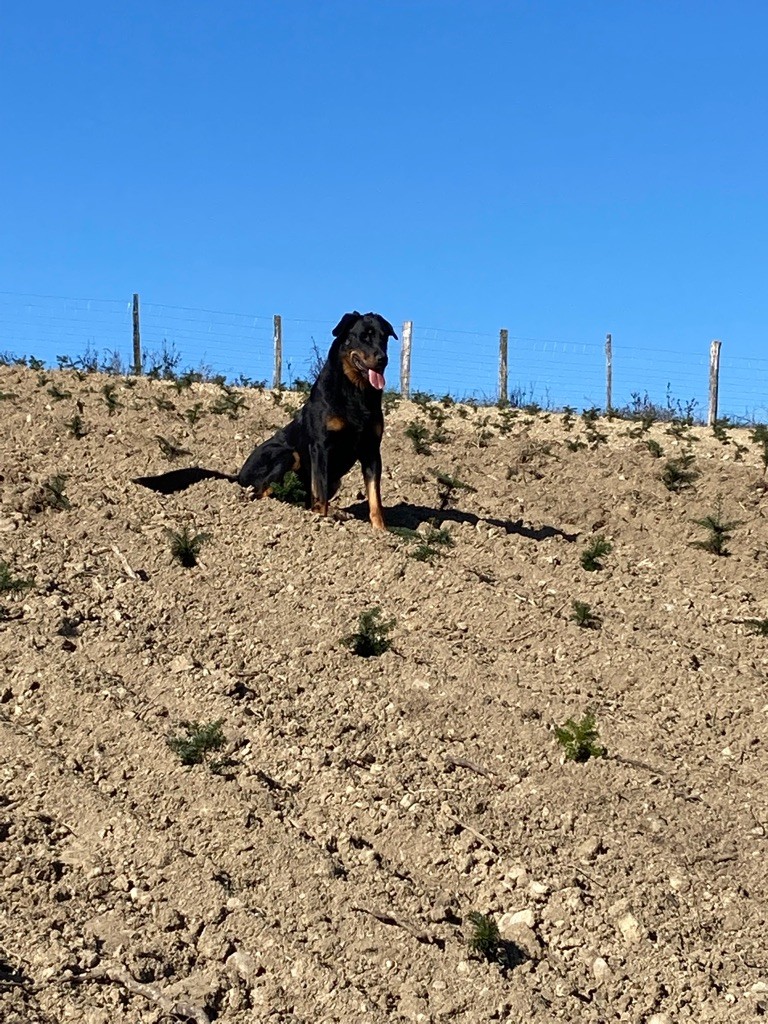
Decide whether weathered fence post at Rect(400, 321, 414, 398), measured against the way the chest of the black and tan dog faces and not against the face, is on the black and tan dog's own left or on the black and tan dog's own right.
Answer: on the black and tan dog's own left

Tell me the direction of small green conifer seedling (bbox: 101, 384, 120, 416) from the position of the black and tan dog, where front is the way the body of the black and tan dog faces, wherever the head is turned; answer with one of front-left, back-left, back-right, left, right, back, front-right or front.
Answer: back

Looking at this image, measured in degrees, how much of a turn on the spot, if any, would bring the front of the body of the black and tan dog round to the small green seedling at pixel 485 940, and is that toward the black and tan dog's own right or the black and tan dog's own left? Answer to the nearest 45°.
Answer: approximately 45° to the black and tan dog's own right

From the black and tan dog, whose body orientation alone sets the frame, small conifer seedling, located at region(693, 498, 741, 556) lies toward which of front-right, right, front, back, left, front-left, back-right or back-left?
front-left

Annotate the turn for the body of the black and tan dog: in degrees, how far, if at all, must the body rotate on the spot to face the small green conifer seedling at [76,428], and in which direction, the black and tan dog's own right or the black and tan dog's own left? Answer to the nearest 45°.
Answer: approximately 180°

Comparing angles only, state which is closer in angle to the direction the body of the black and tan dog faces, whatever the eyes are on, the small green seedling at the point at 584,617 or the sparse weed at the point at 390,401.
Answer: the small green seedling

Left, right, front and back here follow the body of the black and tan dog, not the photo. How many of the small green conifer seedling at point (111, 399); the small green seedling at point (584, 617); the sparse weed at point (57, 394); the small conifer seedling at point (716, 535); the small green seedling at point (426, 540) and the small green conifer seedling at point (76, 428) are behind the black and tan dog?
3

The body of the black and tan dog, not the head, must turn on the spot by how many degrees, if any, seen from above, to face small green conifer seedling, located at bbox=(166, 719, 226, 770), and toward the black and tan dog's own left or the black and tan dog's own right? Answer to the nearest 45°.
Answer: approximately 45° to the black and tan dog's own right

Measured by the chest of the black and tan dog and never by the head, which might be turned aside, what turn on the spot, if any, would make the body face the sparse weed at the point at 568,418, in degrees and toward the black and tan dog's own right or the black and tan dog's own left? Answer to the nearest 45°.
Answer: approximately 90° to the black and tan dog's own left

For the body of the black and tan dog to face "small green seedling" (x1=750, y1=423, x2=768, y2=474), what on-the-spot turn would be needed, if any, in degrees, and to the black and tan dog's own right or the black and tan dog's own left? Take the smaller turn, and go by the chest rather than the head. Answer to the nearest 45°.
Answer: approximately 90° to the black and tan dog's own left

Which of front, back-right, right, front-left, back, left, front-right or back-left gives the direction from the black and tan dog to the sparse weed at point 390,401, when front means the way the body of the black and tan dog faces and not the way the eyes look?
back-left

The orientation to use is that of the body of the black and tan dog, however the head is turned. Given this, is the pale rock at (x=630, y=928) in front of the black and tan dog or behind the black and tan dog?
in front

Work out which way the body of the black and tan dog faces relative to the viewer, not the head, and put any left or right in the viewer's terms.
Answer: facing the viewer and to the right of the viewer

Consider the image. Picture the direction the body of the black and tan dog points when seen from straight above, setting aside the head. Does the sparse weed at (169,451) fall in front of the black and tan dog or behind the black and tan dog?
behind

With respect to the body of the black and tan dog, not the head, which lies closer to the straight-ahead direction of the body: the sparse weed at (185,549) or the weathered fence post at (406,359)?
the sparse weed

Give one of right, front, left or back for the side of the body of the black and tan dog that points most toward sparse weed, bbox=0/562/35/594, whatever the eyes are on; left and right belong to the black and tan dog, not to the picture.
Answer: right
